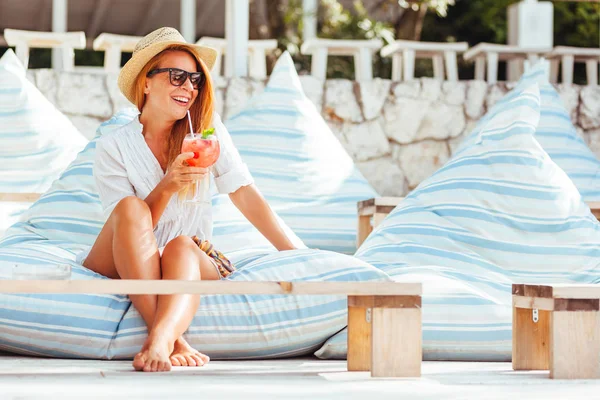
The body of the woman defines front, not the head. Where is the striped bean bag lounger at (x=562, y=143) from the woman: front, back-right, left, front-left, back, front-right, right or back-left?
back-left

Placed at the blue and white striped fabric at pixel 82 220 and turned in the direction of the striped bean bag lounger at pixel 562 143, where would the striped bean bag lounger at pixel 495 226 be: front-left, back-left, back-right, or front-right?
front-right

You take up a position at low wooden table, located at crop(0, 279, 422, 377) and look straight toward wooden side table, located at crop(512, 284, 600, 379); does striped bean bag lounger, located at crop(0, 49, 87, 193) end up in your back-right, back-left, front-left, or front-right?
back-left

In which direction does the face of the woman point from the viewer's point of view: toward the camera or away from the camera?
toward the camera

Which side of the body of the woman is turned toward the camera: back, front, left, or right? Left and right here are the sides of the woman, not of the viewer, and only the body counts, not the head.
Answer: front

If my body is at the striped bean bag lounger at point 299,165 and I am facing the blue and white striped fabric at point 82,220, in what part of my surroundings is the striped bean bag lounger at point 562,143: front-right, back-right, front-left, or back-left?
back-left

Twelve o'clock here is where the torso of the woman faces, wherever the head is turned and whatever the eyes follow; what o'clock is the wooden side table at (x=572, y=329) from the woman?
The wooden side table is roughly at 10 o'clock from the woman.

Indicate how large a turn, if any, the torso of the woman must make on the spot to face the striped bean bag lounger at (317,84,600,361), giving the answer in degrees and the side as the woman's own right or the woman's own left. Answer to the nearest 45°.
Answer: approximately 90° to the woman's own left

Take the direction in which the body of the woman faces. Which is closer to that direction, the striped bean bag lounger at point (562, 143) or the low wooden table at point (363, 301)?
the low wooden table
